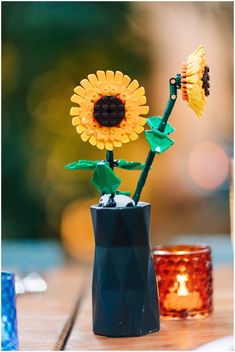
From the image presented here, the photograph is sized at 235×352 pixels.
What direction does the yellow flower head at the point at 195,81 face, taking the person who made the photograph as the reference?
facing to the right of the viewer
